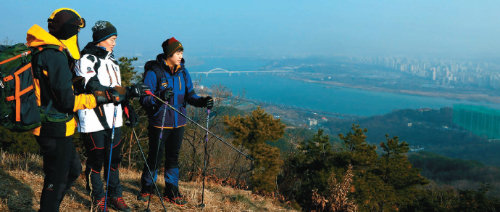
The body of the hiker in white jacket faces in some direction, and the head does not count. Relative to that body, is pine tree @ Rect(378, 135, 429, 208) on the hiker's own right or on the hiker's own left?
on the hiker's own left

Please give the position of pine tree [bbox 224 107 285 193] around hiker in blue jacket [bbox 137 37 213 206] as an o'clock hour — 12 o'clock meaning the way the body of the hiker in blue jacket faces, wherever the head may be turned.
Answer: The pine tree is roughly at 8 o'clock from the hiker in blue jacket.

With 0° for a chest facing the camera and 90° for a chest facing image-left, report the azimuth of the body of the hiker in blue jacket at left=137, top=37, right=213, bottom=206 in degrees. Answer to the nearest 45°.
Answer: approximately 315°

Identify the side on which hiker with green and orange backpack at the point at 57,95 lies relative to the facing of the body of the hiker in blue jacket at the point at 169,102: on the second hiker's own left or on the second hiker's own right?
on the second hiker's own right

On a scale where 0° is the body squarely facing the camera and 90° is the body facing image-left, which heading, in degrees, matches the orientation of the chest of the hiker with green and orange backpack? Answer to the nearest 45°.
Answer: approximately 270°
